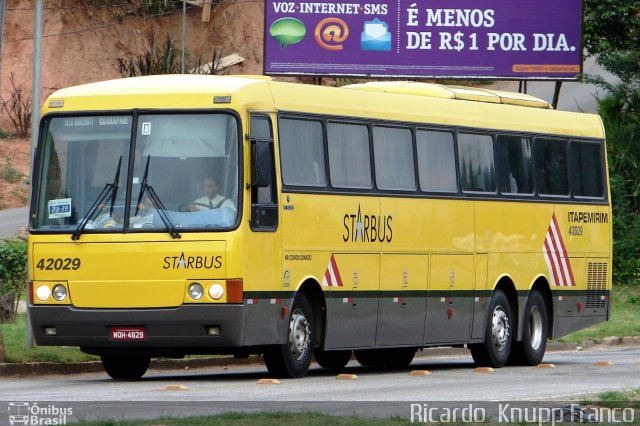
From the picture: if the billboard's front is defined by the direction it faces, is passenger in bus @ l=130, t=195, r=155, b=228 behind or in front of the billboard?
in front

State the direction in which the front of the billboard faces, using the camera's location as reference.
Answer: facing the viewer

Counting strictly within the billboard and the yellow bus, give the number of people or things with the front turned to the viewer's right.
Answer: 0

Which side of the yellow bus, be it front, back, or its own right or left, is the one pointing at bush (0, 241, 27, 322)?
right

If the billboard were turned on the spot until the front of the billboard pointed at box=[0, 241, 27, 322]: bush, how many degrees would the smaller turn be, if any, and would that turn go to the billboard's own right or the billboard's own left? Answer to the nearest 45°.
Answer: approximately 45° to the billboard's own right

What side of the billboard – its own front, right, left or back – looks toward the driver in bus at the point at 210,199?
front

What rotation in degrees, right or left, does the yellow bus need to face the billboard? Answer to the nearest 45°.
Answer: approximately 135° to its right

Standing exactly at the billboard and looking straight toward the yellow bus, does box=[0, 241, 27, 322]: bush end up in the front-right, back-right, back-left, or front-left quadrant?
front-right

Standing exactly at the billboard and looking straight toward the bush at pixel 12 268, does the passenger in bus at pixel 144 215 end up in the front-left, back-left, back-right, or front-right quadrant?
front-left

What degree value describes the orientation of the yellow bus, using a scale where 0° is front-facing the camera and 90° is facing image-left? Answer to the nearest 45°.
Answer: approximately 45°

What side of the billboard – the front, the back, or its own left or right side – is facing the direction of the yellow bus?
front
